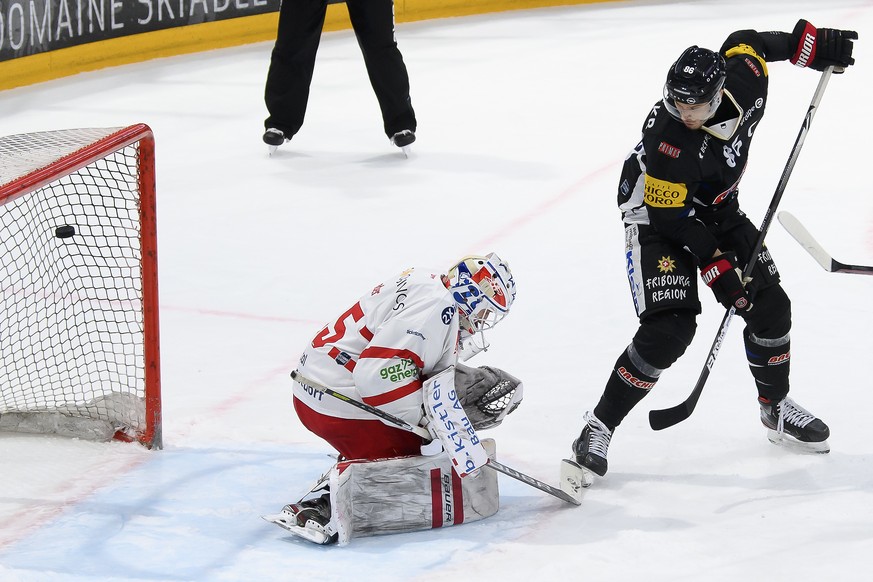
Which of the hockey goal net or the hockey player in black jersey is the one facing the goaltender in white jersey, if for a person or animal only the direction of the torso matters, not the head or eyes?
the hockey goal net

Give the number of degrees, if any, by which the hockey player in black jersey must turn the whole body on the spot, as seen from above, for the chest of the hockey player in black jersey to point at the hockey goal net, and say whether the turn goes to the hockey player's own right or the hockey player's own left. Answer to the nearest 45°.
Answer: approximately 135° to the hockey player's own right

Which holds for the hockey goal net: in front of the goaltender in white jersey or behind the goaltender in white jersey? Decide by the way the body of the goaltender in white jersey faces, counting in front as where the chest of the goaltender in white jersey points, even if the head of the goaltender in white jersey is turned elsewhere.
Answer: behind

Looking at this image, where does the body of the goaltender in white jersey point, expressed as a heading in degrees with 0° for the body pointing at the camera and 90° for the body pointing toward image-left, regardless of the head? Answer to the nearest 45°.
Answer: approximately 270°

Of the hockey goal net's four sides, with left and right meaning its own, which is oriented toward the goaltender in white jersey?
front

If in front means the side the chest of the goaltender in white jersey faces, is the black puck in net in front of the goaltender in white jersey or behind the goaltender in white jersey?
behind

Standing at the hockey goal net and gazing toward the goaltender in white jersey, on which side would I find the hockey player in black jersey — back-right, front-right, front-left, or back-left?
front-left

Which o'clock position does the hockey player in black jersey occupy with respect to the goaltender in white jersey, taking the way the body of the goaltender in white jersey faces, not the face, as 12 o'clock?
The hockey player in black jersey is roughly at 11 o'clock from the goaltender in white jersey.

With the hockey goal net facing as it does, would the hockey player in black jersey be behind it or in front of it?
in front

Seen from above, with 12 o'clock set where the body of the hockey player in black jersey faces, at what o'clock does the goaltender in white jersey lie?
The goaltender in white jersey is roughly at 3 o'clock from the hockey player in black jersey.

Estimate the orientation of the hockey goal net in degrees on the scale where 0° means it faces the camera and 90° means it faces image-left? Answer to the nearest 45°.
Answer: approximately 315°

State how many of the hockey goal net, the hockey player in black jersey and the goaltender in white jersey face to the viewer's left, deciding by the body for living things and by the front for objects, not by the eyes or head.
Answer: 0

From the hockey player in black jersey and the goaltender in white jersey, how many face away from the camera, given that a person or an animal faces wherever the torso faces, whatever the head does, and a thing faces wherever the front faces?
0

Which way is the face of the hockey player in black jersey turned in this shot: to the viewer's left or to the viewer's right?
to the viewer's left

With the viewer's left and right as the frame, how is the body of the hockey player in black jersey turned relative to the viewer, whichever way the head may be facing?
facing the viewer and to the right of the viewer
